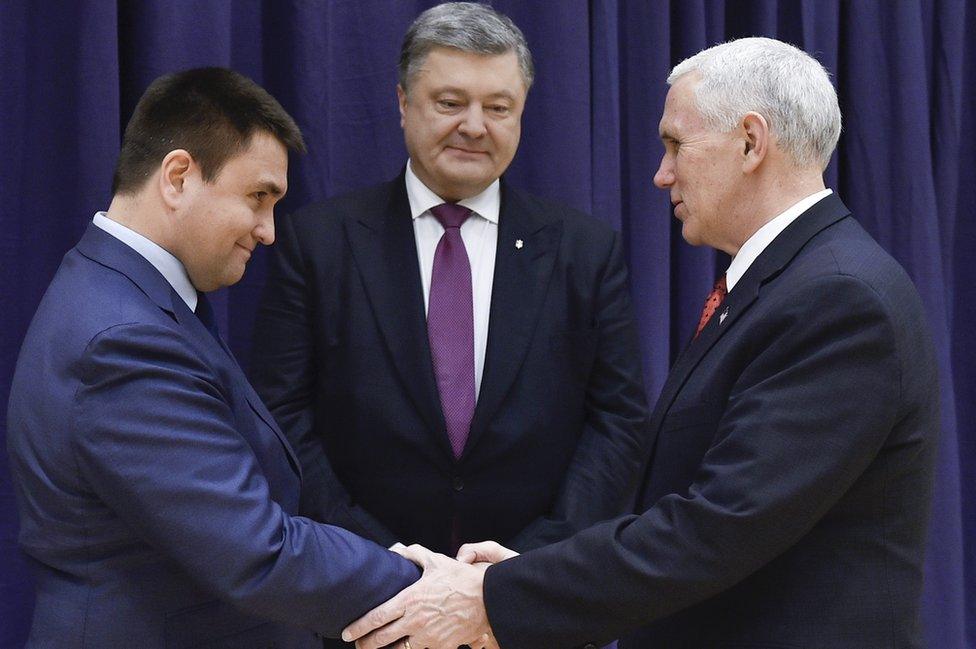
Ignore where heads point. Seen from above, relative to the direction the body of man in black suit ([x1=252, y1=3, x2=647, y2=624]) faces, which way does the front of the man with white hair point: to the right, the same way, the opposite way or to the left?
to the right

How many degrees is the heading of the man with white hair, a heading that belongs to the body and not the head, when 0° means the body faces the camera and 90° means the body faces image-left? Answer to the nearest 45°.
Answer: approximately 90°

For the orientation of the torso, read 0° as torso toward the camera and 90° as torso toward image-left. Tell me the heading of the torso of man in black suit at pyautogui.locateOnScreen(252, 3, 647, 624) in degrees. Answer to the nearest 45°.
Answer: approximately 0°

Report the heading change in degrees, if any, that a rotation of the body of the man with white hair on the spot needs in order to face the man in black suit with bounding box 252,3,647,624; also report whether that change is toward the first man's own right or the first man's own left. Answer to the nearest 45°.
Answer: approximately 45° to the first man's own right

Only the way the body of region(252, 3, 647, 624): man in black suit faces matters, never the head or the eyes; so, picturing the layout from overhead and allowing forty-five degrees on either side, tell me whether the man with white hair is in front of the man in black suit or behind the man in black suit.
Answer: in front

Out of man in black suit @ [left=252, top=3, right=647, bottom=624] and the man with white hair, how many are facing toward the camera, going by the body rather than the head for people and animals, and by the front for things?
1

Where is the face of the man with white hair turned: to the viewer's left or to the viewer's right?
to the viewer's left
